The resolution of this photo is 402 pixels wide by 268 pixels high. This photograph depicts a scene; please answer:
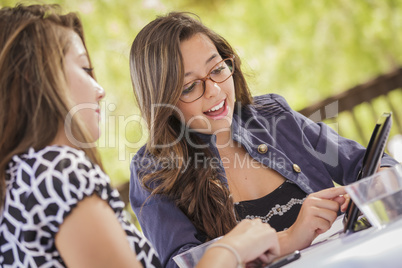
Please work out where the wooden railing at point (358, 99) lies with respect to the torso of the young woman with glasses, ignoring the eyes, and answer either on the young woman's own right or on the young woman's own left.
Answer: on the young woman's own left

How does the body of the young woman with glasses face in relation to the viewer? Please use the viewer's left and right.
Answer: facing the viewer and to the right of the viewer
